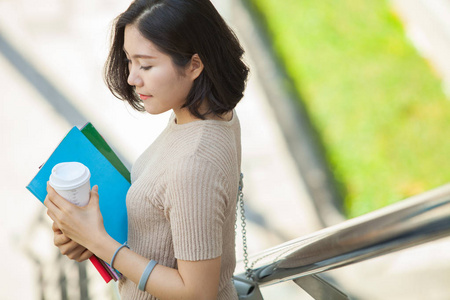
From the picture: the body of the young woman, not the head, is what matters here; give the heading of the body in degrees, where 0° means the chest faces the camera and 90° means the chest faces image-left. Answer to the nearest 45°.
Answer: approximately 90°

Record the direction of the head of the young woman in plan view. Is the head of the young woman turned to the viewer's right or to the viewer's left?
to the viewer's left
